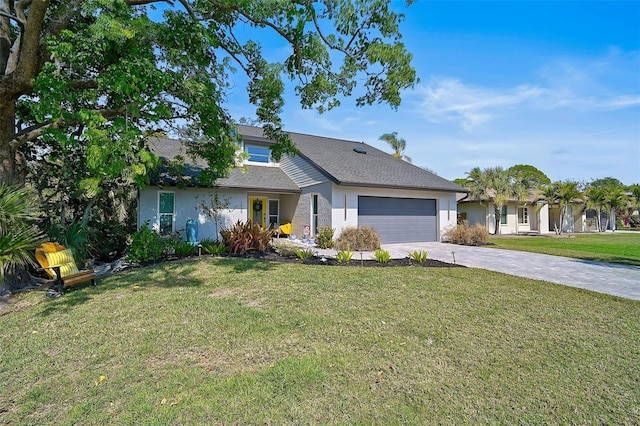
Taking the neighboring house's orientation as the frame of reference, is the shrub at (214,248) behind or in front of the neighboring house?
in front

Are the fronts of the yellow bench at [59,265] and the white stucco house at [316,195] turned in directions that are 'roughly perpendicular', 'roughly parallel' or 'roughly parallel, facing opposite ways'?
roughly perpendicular

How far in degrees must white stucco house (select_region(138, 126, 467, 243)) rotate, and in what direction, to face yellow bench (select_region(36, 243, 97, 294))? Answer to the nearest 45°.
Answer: approximately 45° to its right

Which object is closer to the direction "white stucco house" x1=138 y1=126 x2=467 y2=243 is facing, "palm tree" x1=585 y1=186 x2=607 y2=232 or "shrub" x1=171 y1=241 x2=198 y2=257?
the shrub

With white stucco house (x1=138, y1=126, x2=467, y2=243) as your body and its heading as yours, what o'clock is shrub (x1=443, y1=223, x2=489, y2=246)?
The shrub is roughly at 9 o'clock from the white stucco house.

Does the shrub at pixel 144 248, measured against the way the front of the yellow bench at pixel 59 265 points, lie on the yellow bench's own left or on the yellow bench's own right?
on the yellow bench's own left

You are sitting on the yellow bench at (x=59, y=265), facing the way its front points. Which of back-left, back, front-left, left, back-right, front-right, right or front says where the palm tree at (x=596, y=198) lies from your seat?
front-left

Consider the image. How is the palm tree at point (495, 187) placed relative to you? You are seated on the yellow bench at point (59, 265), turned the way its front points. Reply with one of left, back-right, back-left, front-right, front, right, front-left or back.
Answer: front-left

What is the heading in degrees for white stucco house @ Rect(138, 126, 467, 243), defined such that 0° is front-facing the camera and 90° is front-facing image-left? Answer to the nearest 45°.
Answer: approximately 0°

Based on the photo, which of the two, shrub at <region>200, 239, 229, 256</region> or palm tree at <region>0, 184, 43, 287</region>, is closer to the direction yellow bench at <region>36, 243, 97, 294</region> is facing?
the shrub

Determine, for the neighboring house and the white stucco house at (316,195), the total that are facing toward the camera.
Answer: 2
